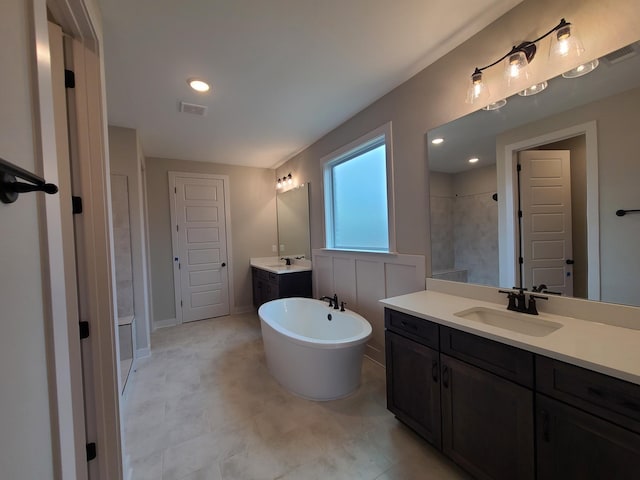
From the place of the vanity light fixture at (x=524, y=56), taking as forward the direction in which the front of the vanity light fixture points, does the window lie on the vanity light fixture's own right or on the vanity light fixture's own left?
on the vanity light fixture's own right

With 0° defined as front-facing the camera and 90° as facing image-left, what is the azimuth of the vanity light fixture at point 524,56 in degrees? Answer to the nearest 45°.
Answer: approximately 45°

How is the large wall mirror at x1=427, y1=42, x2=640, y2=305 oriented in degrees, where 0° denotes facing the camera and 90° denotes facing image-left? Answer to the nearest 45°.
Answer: approximately 45°

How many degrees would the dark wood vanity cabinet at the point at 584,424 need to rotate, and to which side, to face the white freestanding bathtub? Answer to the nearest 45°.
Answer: approximately 45° to its right

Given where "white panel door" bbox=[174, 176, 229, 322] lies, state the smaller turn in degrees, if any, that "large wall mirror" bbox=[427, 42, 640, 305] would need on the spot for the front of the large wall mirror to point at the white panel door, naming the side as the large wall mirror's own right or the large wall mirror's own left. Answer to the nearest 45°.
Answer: approximately 45° to the large wall mirror's own right

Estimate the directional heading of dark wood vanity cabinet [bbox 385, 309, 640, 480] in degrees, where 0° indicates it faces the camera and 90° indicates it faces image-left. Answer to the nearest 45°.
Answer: approximately 45°
